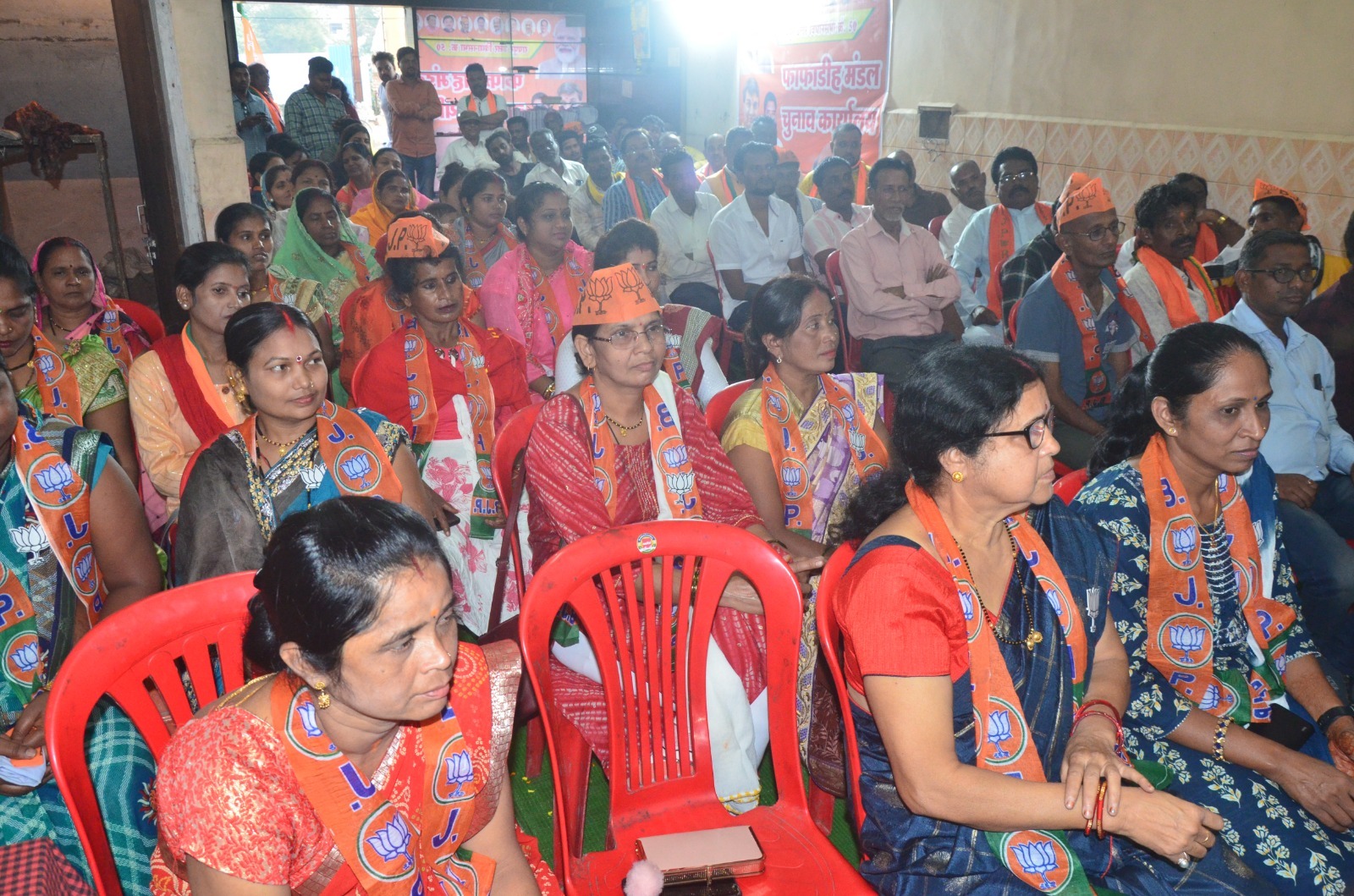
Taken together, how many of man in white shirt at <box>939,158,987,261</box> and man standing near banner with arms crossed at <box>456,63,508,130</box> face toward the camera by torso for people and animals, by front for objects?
2

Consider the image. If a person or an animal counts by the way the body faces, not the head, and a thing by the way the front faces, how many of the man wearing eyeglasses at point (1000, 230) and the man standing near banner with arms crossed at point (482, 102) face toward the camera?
2

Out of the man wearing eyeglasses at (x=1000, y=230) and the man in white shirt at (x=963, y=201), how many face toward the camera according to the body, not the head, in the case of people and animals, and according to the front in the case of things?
2

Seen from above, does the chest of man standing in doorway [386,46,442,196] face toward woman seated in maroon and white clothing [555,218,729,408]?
yes

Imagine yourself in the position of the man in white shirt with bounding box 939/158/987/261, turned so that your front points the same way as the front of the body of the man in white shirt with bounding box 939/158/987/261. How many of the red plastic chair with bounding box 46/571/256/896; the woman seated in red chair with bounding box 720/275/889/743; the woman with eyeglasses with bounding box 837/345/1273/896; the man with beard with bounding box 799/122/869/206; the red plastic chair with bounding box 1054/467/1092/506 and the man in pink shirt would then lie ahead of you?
5

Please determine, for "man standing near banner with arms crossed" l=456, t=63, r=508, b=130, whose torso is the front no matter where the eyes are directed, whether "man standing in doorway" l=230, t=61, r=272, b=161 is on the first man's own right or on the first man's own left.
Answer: on the first man's own right

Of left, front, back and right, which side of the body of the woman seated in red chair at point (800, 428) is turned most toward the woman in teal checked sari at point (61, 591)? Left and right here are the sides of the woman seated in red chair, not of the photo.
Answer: right

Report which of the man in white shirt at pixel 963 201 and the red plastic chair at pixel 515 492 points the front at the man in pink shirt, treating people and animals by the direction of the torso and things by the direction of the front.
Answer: the man in white shirt

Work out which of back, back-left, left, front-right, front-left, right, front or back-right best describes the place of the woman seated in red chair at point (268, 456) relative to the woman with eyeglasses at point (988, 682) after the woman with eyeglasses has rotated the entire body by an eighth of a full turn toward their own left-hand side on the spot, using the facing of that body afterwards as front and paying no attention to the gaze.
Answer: back
